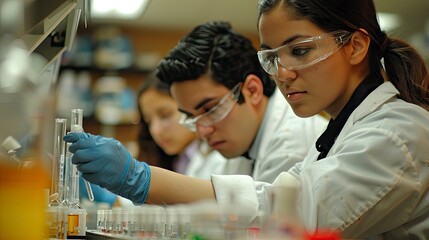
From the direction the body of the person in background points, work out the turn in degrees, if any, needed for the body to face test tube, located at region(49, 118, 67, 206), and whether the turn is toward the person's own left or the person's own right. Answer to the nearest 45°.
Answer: approximately 45° to the person's own left

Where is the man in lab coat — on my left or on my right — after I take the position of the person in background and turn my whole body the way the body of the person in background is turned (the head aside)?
on my left

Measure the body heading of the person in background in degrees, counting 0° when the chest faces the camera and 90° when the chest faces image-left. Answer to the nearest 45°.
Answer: approximately 45°

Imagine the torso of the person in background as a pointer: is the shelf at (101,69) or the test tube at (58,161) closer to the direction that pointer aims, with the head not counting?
the test tube

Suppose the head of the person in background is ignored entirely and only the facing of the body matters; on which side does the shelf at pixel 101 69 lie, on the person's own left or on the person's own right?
on the person's own right

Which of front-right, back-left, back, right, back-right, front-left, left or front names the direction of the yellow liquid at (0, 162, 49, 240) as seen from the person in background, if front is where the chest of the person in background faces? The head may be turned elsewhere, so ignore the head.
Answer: front-left
